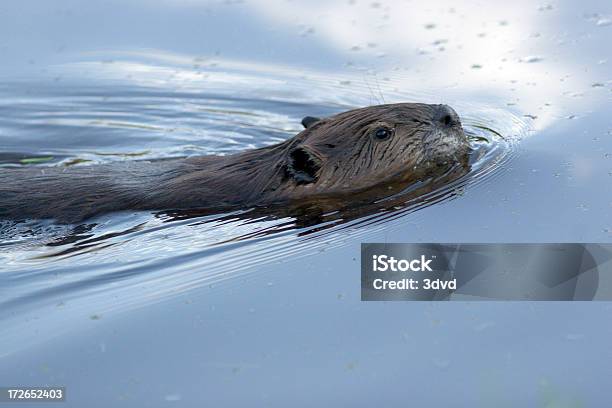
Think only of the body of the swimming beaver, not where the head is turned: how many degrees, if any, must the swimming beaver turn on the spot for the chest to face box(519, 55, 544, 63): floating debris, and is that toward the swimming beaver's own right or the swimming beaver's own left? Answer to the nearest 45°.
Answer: approximately 45° to the swimming beaver's own left

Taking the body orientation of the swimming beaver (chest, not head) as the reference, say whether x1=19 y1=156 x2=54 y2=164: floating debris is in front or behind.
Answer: behind

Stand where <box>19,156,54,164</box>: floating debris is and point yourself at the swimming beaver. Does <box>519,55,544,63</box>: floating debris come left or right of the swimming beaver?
left

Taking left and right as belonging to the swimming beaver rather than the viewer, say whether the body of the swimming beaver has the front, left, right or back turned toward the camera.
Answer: right
